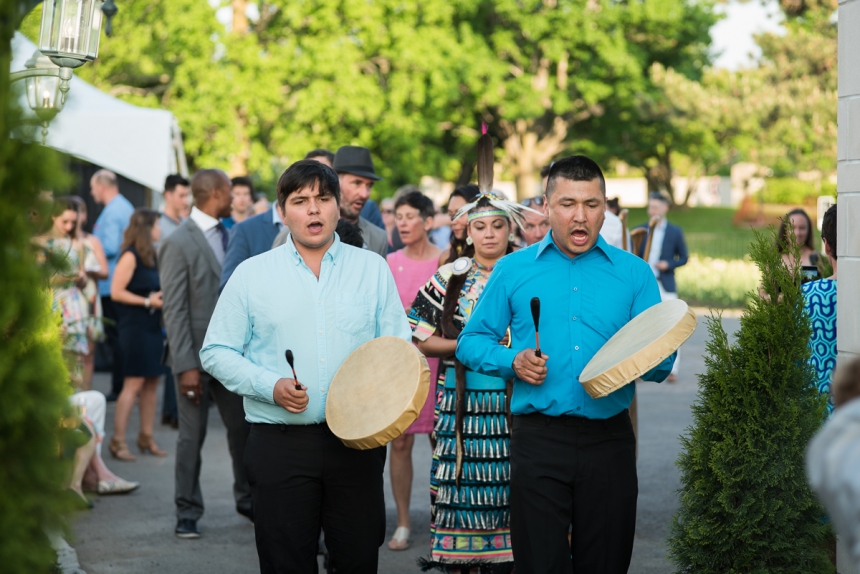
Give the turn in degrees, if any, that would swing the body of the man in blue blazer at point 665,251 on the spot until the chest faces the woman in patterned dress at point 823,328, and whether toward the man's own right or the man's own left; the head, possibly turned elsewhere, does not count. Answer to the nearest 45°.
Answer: approximately 45° to the man's own left

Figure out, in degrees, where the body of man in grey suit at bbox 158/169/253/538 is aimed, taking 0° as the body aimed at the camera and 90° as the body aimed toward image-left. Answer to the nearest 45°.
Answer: approximately 315°

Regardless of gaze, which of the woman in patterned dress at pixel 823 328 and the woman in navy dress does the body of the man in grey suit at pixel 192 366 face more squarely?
the woman in patterned dress

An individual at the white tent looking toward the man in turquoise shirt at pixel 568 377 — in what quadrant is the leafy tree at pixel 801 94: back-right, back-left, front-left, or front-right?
back-left

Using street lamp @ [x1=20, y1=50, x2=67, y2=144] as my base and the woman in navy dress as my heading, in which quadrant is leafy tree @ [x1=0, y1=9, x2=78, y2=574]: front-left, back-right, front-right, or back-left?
back-right

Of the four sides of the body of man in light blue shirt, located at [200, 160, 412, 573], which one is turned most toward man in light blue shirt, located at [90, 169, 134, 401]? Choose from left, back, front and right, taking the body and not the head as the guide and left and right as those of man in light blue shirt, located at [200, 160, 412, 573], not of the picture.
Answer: back
